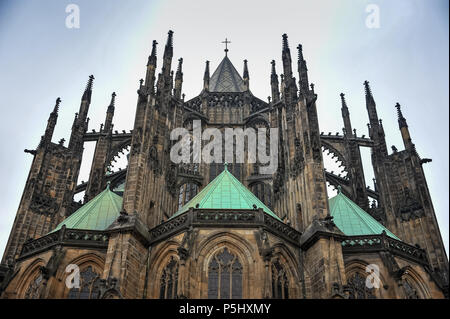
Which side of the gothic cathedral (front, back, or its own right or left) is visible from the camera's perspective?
back
